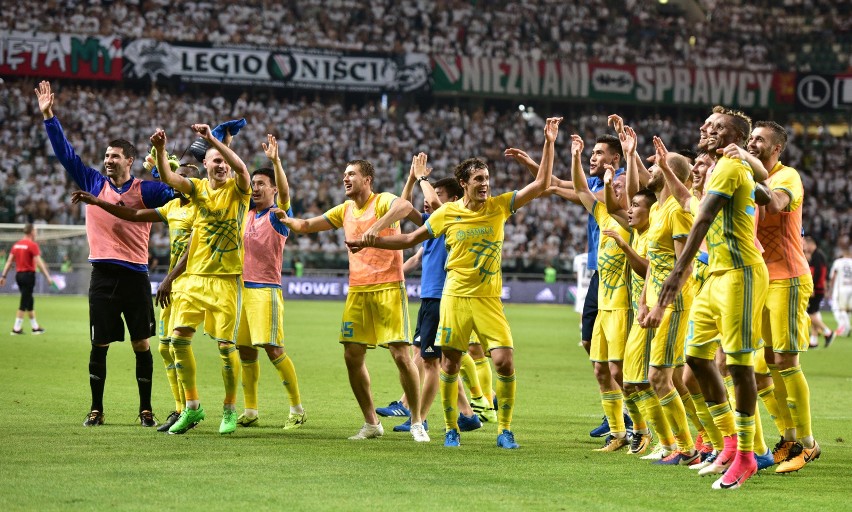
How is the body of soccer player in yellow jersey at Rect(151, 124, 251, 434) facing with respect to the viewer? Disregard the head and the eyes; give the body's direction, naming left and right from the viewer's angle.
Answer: facing the viewer

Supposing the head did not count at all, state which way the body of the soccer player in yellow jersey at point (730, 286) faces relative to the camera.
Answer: to the viewer's left

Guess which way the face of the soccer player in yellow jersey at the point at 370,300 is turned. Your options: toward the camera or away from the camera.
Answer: toward the camera

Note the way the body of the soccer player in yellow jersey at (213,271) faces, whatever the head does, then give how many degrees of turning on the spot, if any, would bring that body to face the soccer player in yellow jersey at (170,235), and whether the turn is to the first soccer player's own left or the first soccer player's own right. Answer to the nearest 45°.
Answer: approximately 135° to the first soccer player's own right

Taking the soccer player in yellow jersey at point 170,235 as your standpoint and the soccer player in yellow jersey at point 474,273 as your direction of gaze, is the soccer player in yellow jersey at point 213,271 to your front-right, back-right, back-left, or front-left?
front-right

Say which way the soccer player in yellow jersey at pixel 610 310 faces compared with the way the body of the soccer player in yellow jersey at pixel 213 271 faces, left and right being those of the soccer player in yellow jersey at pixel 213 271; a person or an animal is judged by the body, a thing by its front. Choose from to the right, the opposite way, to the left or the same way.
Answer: to the right

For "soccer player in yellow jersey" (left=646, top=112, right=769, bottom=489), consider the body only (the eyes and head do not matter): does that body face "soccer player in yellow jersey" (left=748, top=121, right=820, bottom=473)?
no

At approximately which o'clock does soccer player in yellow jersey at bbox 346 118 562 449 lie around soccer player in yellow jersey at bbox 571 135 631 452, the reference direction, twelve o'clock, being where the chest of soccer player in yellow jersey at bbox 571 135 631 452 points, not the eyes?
soccer player in yellow jersey at bbox 346 118 562 449 is roughly at 1 o'clock from soccer player in yellow jersey at bbox 571 135 631 452.

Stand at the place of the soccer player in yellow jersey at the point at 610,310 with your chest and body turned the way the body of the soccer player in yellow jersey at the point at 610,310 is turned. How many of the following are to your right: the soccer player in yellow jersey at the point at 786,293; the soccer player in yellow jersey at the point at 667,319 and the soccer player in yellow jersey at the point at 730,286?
0

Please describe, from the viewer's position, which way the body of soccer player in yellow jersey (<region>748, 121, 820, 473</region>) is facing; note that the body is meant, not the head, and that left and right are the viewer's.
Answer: facing the viewer and to the left of the viewer

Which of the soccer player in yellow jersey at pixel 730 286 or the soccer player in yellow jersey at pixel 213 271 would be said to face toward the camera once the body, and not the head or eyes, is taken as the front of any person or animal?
the soccer player in yellow jersey at pixel 213 271

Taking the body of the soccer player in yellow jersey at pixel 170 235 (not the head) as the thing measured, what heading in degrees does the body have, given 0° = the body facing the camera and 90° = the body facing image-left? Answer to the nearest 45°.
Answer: approximately 45°

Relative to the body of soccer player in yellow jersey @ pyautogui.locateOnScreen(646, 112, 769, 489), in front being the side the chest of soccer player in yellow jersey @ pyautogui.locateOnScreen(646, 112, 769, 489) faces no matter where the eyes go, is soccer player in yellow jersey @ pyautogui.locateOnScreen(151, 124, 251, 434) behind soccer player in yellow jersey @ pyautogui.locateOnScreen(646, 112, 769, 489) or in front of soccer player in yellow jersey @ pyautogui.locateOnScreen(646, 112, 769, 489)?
in front
